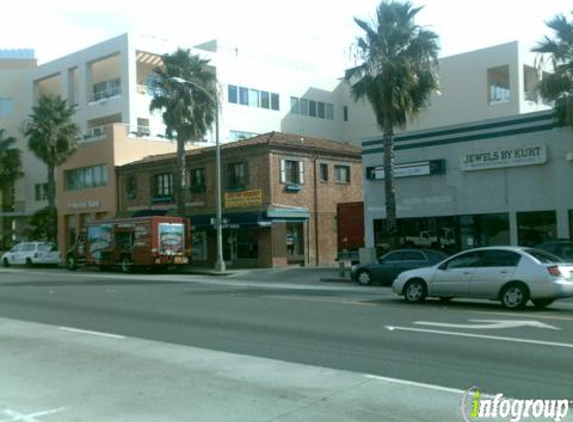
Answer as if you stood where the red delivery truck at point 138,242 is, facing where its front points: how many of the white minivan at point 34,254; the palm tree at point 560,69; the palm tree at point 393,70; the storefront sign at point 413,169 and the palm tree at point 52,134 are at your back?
3

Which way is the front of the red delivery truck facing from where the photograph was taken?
facing away from the viewer and to the left of the viewer

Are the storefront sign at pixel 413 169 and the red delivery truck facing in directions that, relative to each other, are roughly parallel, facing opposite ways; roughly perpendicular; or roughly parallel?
roughly perpendicular

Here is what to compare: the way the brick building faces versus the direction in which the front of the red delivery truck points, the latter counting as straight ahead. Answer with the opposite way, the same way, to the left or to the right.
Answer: to the left

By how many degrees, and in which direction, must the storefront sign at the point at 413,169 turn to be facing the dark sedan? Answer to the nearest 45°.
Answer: approximately 45° to its left

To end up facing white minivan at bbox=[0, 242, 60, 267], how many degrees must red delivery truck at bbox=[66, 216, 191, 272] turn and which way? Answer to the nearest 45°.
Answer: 0° — it already faces it

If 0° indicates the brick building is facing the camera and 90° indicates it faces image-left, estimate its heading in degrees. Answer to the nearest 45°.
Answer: approximately 45°

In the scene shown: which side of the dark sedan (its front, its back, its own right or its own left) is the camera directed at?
left

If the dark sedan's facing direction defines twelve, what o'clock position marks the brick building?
The brick building is roughly at 2 o'clock from the dark sedan.

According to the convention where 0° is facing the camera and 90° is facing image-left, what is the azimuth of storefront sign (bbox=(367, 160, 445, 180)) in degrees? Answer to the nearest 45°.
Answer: approximately 45°
